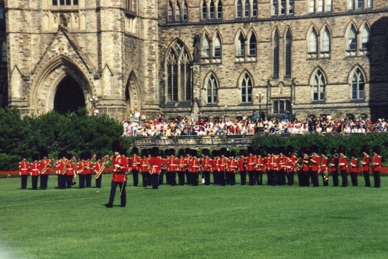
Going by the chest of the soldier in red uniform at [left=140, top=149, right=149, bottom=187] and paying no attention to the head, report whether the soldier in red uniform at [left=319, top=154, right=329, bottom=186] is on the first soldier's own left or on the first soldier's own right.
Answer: on the first soldier's own left

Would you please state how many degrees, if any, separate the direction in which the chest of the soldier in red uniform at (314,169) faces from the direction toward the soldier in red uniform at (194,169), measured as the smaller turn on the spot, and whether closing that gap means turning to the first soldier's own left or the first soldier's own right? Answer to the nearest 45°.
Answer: approximately 45° to the first soldier's own right

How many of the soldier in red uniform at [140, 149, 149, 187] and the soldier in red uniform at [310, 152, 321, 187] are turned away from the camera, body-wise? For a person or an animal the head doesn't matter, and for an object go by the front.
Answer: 0

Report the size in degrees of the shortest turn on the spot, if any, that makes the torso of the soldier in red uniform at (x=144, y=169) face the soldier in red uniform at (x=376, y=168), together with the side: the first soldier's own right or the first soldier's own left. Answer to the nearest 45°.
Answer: approximately 90° to the first soldier's own left
